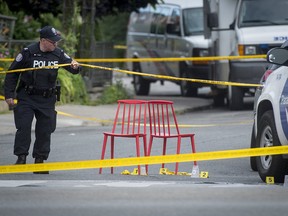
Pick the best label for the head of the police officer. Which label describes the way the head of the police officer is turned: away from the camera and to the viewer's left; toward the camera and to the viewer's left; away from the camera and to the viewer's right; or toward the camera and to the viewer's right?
toward the camera and to the viewer's right

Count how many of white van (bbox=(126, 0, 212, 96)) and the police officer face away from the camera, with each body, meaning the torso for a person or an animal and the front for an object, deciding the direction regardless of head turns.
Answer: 0

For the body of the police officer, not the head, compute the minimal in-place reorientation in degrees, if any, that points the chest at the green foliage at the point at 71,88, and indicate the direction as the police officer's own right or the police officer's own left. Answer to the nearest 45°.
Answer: approximately 135° to the police officer's own left

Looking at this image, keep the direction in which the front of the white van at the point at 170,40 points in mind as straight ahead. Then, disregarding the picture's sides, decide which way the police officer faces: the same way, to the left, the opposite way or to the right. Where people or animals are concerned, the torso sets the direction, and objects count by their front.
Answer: the same way

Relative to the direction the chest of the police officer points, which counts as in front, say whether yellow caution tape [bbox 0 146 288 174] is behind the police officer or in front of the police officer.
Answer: in front

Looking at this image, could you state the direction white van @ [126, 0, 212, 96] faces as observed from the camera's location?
facing the viewer and to the right of the viewer
